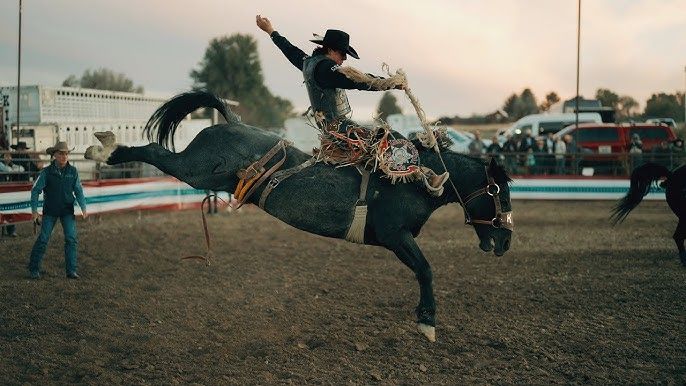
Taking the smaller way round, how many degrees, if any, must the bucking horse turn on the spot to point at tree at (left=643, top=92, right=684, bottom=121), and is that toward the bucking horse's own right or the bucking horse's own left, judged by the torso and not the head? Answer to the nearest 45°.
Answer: approximately 45° to the bucking horse's own left

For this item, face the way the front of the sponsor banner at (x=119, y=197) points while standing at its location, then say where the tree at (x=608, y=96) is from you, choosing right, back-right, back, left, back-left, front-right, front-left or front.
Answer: back-left

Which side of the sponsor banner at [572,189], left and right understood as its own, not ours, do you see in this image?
front

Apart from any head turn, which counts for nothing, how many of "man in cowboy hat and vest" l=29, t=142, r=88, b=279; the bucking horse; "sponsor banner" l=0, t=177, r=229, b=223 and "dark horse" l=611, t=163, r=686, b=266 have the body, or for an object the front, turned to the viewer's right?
2

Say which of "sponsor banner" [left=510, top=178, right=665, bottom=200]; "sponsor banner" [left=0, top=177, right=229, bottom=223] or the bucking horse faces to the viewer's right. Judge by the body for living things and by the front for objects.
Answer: the bucking horse

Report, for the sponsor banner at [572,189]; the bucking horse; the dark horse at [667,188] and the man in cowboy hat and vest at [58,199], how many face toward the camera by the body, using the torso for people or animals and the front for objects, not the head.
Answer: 2

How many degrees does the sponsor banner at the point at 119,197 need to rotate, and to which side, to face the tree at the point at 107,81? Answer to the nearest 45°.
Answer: approximately 180°

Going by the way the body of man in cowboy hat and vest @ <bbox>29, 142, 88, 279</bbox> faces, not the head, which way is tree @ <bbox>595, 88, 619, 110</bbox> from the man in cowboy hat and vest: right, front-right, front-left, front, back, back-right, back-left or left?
back-left

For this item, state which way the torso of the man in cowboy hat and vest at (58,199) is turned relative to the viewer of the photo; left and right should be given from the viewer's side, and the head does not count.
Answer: facing the viewer

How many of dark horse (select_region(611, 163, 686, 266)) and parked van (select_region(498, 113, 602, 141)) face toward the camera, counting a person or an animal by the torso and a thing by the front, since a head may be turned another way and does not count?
0

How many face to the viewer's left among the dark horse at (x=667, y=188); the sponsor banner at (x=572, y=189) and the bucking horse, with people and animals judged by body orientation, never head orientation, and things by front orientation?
0

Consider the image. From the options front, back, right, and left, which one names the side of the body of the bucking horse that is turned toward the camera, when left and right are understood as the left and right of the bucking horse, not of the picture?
right

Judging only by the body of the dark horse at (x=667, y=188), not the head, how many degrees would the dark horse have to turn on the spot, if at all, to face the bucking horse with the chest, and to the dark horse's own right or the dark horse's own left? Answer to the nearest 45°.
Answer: approximately 135° to the dark horse's own right

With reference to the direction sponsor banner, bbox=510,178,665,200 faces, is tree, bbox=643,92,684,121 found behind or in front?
behind

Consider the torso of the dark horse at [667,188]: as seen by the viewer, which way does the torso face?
to the viewer's right

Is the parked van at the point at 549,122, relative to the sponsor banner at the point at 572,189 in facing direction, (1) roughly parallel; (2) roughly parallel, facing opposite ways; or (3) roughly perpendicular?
roughly perpendicular
